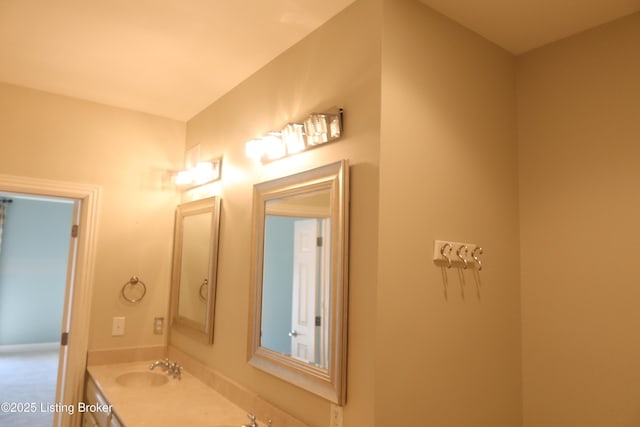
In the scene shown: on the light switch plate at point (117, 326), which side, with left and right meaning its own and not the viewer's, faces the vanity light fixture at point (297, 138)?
front

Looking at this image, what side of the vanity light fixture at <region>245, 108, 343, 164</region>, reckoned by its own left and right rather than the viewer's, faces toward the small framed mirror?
right

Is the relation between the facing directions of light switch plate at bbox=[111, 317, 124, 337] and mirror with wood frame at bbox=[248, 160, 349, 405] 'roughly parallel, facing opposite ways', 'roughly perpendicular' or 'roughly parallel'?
roughly perpendicular

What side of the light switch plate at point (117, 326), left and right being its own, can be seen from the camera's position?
front

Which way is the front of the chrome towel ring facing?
toward the camera

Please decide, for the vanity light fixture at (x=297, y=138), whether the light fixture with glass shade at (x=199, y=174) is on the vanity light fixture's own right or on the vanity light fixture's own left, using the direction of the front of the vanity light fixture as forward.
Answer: on the vanity light fixture's own right

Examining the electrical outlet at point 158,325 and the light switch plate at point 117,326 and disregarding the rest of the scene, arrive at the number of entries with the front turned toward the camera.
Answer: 2

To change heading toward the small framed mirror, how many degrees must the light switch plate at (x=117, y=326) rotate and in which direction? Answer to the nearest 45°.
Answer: approximately 45° to its left

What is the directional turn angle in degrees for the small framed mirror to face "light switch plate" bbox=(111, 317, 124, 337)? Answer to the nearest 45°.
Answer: approximately 90° to its right

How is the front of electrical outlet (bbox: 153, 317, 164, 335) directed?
toward the camera

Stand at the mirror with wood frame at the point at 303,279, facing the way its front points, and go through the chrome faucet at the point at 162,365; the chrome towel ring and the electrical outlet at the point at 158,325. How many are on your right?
3

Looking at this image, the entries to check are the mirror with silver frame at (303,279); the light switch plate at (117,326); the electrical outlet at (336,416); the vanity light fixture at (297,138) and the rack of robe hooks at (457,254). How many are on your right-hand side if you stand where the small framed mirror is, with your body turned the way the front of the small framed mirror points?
1

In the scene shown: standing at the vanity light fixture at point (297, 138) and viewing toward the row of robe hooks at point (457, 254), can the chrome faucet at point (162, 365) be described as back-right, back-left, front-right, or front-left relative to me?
back-left

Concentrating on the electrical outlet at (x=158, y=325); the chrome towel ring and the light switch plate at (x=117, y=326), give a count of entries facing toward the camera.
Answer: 3

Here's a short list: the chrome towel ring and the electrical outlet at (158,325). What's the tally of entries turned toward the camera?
2

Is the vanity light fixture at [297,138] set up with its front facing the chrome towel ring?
no
